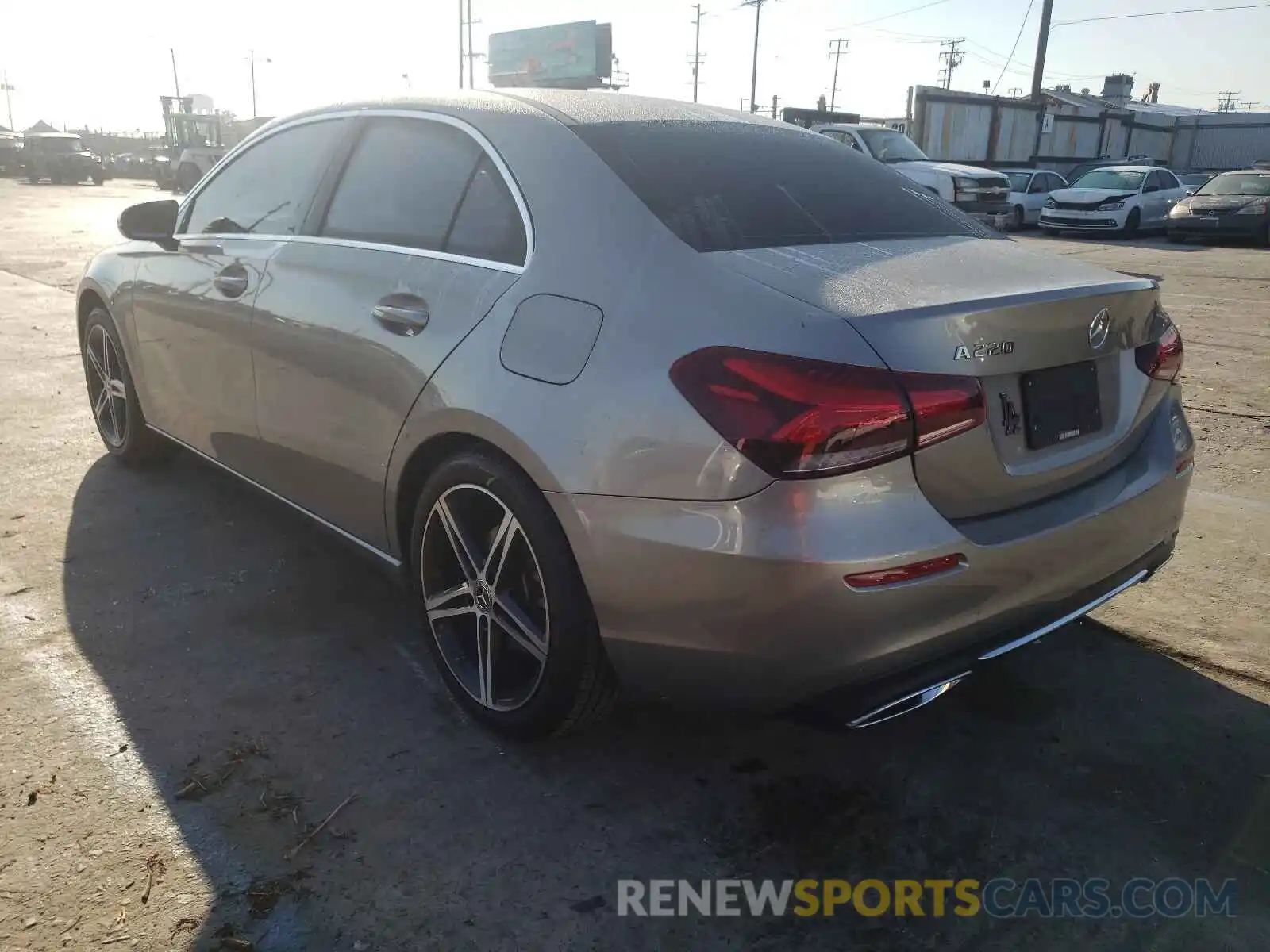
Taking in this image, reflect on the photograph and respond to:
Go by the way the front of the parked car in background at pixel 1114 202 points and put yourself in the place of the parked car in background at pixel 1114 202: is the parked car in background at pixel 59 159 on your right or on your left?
on your right

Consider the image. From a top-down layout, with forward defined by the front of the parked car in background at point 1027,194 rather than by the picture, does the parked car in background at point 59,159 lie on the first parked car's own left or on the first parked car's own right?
on the first parked car's own right

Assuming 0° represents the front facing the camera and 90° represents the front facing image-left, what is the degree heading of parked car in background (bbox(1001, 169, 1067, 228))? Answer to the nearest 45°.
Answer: approximately 45°

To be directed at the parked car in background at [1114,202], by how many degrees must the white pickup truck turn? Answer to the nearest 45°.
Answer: approximately 90° to its left

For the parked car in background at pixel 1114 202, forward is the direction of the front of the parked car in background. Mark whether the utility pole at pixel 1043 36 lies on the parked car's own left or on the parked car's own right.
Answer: on the parked car's own right

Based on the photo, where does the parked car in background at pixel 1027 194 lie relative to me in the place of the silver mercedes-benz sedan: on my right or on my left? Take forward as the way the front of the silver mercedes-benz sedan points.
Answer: on my right

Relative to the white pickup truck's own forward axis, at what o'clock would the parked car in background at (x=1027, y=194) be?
The parked car in background is roughly at 8 o'clock from the white pickup truck.

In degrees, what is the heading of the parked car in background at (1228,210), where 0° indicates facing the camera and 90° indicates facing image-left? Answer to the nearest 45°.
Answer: approximately 45°
